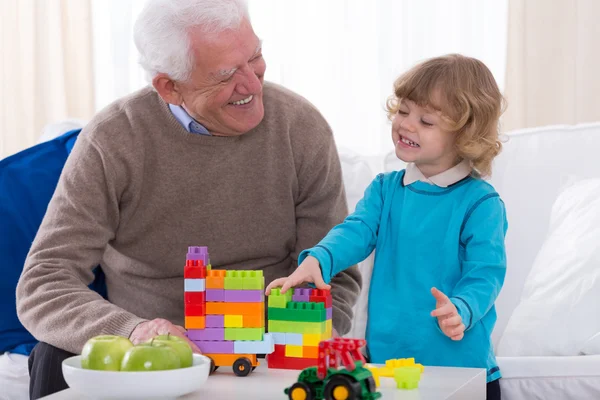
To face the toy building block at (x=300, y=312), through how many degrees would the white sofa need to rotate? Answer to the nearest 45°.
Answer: approximately 45° to its right

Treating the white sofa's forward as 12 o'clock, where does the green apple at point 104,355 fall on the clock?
The green apple is roughly at 1 o'clock from the white sofa.

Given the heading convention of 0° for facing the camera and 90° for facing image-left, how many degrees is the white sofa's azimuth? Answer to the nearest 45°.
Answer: approximately 0°
